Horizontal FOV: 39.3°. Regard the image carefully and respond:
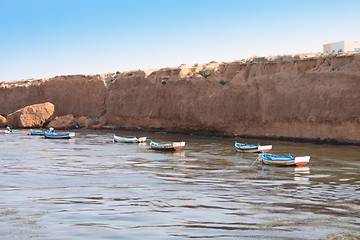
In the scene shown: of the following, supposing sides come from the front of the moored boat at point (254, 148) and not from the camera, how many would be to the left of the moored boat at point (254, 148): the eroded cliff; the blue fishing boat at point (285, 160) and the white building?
1

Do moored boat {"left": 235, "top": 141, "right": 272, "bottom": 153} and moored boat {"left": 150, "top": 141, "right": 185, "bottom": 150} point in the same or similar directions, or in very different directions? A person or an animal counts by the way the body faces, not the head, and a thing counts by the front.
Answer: same or similar directions

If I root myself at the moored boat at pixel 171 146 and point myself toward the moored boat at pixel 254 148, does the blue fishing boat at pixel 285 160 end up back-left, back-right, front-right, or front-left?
front-right

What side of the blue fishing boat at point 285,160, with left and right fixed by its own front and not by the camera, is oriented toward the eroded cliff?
right

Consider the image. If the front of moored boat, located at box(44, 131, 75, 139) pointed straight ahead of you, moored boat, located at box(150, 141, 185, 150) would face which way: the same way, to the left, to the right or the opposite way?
the same way

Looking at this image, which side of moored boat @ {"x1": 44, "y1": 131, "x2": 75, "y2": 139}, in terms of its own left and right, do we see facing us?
left

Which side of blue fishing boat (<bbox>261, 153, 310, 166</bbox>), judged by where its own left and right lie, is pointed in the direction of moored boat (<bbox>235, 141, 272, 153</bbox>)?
right

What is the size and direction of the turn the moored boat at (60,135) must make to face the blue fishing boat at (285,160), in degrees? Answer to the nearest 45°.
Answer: approximately 135° to its left

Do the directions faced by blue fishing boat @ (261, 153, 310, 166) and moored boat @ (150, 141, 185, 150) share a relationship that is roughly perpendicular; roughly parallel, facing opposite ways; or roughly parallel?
roughly parallel

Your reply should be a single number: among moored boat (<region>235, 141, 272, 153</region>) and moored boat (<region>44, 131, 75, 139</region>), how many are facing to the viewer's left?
2
